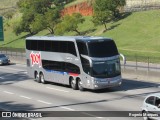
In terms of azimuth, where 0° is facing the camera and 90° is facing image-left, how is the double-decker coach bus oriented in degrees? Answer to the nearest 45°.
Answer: approximately 315°

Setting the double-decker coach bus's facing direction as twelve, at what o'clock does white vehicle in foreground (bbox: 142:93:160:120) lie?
The white vehicle in foreground is roughly at 1 o'clock from the double-decker coach bus.
